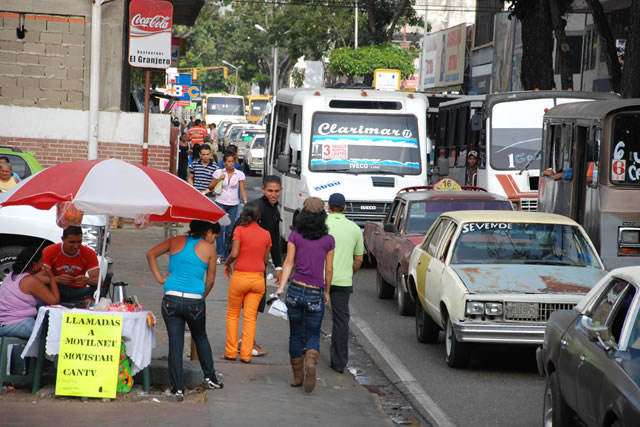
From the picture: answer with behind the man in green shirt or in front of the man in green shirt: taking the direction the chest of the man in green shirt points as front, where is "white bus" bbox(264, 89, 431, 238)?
in front

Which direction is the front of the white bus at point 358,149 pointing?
toward the camera

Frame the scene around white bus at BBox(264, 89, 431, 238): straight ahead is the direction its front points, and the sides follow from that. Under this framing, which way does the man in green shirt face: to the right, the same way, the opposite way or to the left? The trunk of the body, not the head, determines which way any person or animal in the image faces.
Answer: the opposite way

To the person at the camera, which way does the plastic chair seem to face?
facing to the right of the viewer

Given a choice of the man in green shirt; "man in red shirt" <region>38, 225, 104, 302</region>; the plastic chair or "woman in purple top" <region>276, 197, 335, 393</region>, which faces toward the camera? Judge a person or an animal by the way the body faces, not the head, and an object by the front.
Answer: the man in red shirt

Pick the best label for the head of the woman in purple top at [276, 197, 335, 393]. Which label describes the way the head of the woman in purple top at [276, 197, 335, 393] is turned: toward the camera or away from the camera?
away from the camera

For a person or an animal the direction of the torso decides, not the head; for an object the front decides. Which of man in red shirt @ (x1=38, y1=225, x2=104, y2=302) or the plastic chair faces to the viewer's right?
the plastic chair

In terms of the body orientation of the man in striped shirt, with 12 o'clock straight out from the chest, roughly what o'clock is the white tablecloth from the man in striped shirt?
The white tablecloth is roughly at 12 o'clock from the man in striped shirt.

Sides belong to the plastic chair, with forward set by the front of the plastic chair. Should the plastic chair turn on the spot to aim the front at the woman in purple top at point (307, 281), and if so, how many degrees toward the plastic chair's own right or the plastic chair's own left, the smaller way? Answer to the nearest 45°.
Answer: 0° — it already faces them

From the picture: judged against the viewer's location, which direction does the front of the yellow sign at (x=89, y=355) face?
facing the viewer

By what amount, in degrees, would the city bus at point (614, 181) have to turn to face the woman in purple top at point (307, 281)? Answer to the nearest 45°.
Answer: approximately 90° to its right

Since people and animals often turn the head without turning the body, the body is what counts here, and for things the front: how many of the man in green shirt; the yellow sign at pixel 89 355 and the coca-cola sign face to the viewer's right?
0

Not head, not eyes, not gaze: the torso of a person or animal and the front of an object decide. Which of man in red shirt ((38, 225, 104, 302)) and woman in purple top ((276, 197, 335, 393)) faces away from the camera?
the woman in purple top

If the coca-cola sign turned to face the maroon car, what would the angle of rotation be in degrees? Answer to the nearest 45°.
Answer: approximately 45° to its left

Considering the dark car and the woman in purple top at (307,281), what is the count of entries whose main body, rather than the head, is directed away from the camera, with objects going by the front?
1

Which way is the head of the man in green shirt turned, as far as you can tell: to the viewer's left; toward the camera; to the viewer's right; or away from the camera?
away from the camera

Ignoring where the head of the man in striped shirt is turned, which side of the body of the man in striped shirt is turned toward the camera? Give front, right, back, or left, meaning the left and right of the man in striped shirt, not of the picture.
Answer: front

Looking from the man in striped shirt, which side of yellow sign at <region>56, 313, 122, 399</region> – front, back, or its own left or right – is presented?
back

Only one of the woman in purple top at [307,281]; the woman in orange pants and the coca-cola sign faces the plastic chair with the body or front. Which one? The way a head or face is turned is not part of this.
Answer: the coca-cola sign
